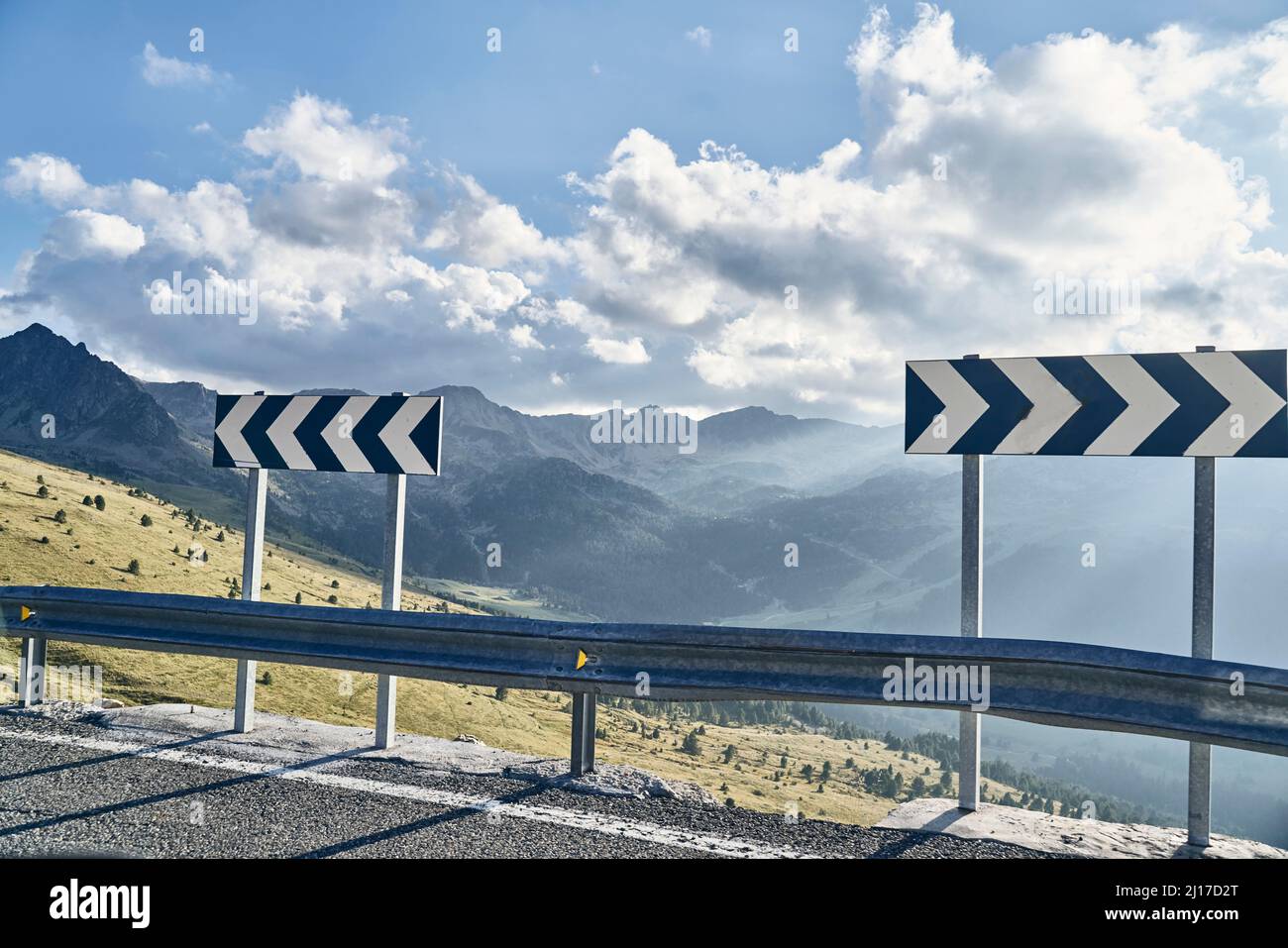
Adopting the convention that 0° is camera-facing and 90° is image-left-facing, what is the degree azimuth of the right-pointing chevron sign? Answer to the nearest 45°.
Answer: approximately 0°
